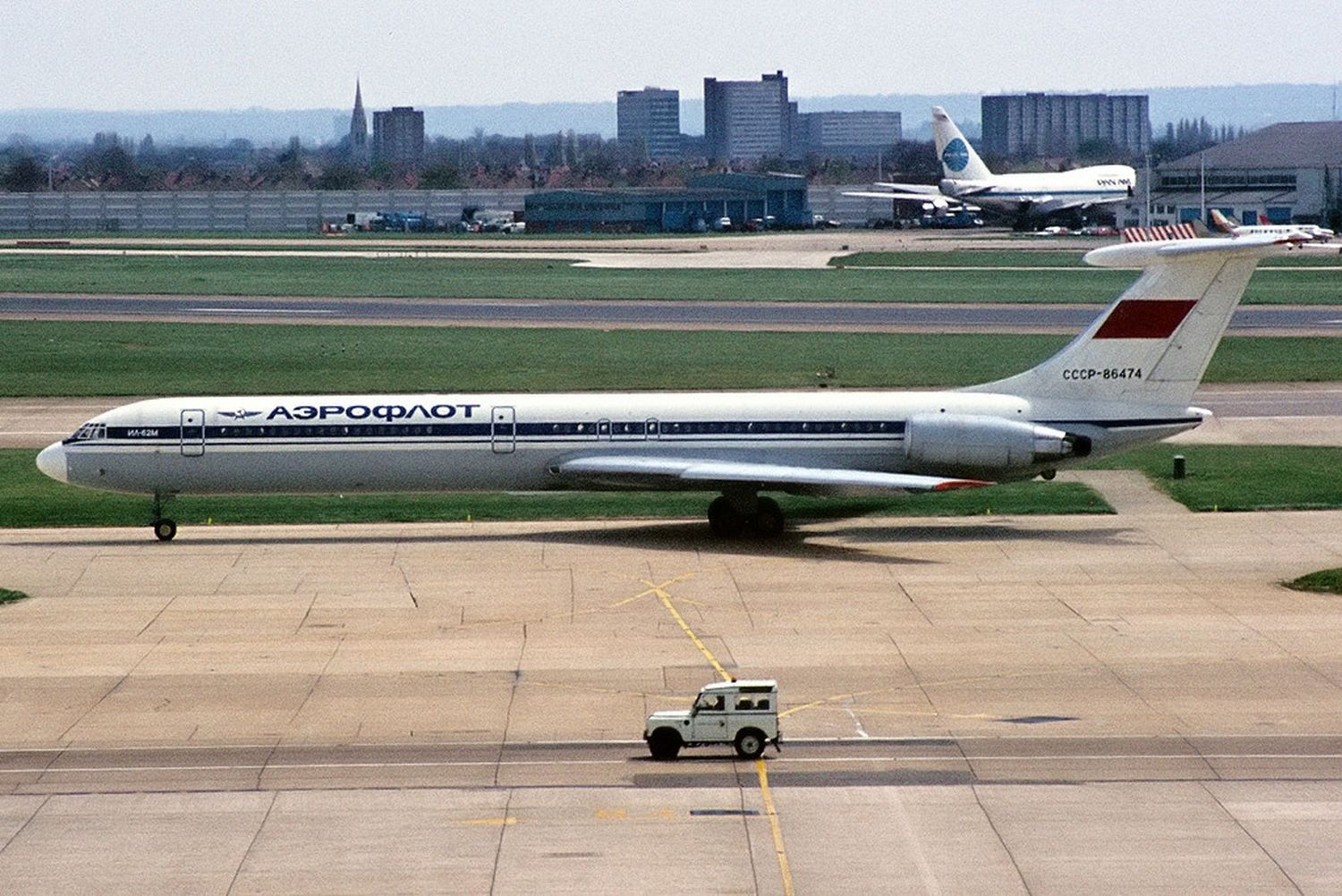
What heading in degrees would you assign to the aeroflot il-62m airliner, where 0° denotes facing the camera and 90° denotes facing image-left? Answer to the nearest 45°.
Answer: approximately 90°

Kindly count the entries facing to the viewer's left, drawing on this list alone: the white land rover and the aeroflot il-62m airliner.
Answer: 2

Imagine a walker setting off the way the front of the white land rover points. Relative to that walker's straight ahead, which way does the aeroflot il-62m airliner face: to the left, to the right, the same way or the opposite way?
the same way

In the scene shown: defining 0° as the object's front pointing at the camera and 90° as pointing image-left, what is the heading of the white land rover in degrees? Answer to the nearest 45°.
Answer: approximately 90°

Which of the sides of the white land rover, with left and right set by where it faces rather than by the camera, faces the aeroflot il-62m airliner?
right

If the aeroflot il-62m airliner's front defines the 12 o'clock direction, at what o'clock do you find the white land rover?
The white land rover is roughly at 9 o'clock from the aeroflot il-62m airliner.
